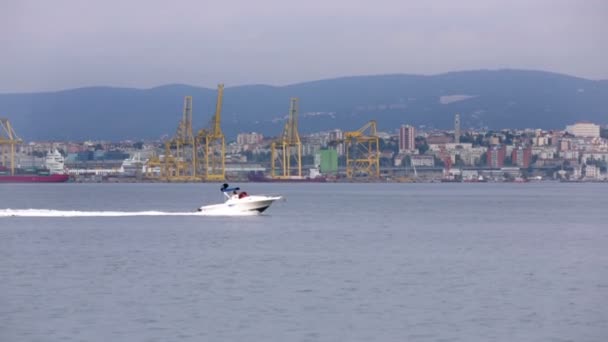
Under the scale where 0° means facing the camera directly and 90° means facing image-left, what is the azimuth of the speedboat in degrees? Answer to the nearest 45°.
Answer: approximately 270°
